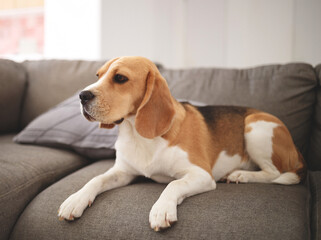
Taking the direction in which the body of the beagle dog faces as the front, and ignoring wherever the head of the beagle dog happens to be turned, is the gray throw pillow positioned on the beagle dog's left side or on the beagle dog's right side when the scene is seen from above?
on the beagle dog's right side

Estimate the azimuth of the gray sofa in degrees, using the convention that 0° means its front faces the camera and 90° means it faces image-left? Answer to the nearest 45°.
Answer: approximately 0°
